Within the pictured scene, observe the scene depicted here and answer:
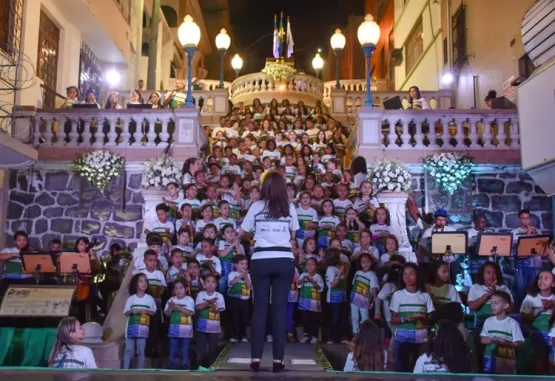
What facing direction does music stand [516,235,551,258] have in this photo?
away from the camera

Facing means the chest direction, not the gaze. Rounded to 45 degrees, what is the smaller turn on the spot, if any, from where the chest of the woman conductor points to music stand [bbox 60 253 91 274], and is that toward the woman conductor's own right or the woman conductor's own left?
approximately 45° to the woman conductor's own left

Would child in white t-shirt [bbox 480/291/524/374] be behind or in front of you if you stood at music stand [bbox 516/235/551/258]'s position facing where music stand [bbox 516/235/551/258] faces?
behind

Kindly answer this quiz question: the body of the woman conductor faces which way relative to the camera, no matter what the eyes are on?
away from the camera

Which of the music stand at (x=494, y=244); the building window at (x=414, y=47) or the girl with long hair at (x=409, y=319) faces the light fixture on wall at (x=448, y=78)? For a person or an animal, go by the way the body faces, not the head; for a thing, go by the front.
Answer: the music stand

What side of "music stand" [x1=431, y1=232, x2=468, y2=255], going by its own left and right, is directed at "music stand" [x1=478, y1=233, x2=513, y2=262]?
right

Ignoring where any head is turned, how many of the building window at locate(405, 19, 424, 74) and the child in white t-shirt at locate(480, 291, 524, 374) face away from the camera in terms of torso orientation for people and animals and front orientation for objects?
0

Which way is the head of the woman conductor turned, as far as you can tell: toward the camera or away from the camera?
away from the camera

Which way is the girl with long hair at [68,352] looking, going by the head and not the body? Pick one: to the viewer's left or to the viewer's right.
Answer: to the viewer's right

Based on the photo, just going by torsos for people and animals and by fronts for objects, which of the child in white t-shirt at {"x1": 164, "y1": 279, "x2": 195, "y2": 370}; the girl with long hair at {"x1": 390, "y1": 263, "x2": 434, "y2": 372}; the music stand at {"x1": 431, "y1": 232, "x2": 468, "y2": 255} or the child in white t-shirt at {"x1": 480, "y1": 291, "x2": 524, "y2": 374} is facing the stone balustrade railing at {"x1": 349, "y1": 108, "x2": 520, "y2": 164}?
the music stand

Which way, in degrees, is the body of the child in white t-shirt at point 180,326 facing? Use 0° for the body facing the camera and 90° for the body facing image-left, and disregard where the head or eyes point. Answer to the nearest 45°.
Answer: approximately 0°

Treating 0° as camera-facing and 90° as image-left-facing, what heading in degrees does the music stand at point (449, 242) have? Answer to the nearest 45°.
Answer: approximately 180°
